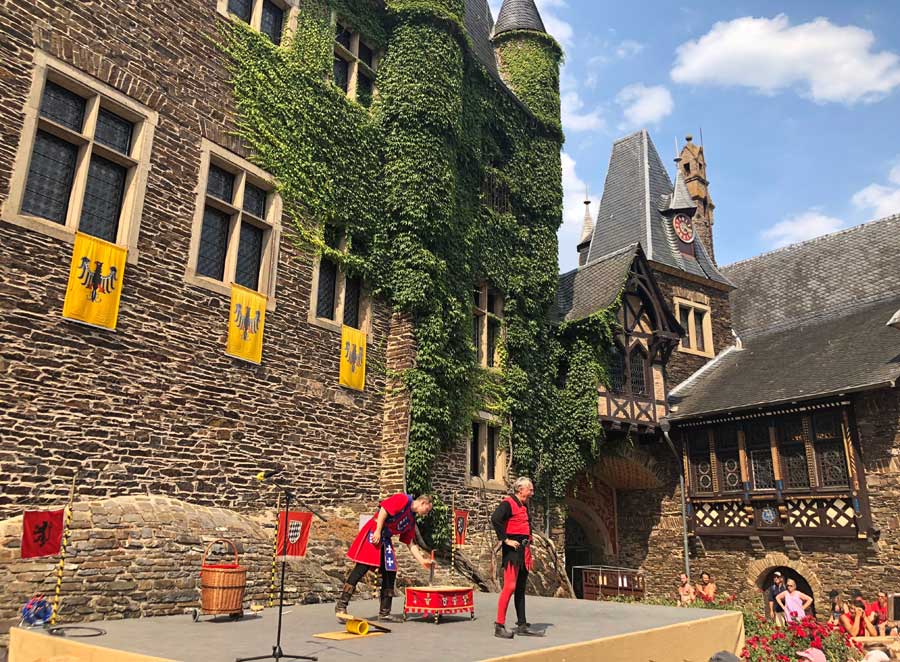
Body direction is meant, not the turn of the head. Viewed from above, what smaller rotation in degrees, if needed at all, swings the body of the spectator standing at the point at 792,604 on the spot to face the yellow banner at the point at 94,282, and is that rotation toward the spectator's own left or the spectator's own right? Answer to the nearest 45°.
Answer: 0° — they already face it

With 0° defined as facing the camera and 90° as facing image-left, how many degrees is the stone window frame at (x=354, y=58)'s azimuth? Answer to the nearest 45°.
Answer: approximately 315°

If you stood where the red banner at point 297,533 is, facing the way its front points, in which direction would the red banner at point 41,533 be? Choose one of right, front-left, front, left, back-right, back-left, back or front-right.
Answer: front-right

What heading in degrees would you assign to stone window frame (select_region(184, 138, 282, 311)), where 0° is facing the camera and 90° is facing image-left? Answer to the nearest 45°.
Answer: approximately 315°

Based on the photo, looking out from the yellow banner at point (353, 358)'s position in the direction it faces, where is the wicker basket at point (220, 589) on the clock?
The wicker basket is roughly at 2 o'clock from the yellow banner.
